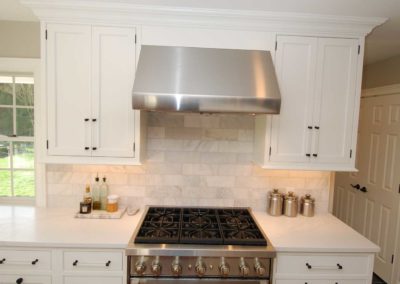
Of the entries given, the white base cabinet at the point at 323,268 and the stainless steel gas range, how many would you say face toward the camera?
2

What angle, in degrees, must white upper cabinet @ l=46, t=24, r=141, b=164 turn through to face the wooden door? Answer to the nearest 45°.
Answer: approximately 90° to its left

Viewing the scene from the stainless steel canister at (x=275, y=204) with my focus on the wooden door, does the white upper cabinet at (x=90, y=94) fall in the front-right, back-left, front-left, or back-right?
back-left

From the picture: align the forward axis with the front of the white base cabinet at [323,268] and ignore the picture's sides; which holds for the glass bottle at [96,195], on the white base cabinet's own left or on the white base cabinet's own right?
on the white base cabinet's own right

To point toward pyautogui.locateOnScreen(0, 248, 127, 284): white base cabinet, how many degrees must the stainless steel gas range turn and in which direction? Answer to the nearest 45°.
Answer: approximately 90° to its right

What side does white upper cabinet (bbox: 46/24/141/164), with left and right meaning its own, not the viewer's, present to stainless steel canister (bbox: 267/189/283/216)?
left

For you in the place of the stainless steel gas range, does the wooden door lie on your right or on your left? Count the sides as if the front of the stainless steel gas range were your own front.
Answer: on your left

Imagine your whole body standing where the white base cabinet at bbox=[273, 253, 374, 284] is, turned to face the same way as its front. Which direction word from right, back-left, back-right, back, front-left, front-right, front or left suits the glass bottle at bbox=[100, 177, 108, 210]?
right
